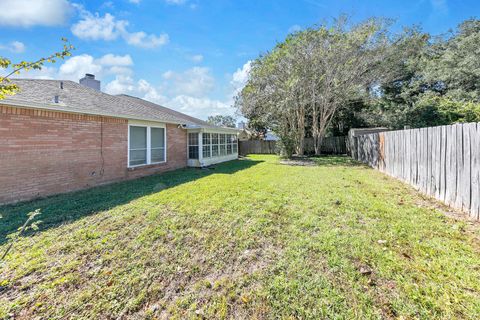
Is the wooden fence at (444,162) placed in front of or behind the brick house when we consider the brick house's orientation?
behind

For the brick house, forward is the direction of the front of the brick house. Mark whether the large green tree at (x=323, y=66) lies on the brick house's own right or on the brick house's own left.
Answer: on the brick house's own right

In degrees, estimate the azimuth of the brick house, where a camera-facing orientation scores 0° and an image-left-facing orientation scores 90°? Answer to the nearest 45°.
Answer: approximately 135°

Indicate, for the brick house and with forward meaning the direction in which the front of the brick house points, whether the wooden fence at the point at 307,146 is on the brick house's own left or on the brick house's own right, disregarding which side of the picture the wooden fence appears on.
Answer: on the brick house's own right
